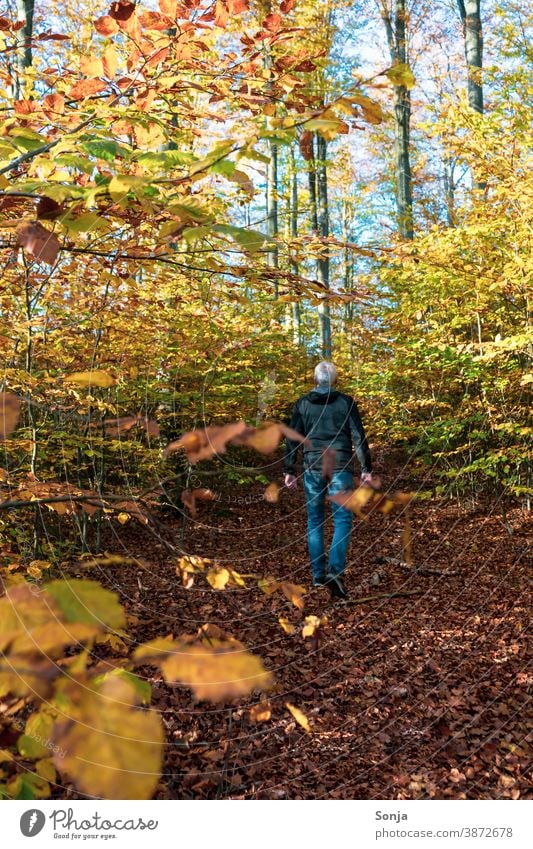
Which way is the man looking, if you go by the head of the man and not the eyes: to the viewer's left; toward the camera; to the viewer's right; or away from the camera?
away from the camera

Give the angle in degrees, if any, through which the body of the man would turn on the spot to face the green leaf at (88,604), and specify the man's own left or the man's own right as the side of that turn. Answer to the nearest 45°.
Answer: approximately 180°

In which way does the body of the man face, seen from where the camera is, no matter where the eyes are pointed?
away from the camera

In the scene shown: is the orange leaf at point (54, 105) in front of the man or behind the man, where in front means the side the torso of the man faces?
behind

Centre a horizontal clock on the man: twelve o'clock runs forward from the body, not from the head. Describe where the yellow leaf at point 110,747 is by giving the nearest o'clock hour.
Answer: The yellow leaf is roughly at 6 o'clock from the man.

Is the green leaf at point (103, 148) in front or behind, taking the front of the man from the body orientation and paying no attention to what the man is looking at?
behind

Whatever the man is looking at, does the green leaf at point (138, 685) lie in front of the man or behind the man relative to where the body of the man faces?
behind

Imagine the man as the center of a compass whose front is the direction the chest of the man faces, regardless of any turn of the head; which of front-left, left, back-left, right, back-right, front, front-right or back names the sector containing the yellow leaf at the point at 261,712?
back

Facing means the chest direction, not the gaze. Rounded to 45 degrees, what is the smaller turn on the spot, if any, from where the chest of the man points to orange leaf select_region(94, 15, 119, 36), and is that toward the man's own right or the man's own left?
approximately 180°

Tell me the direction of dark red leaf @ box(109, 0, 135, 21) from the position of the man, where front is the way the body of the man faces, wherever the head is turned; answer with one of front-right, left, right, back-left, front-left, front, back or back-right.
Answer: back

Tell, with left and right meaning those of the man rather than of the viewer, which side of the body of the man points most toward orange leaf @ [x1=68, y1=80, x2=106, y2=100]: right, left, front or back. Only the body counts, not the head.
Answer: back

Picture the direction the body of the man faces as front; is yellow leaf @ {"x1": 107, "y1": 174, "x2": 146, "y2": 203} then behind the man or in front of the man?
behind

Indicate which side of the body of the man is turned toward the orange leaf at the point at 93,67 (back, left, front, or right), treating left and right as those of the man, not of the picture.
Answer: back
